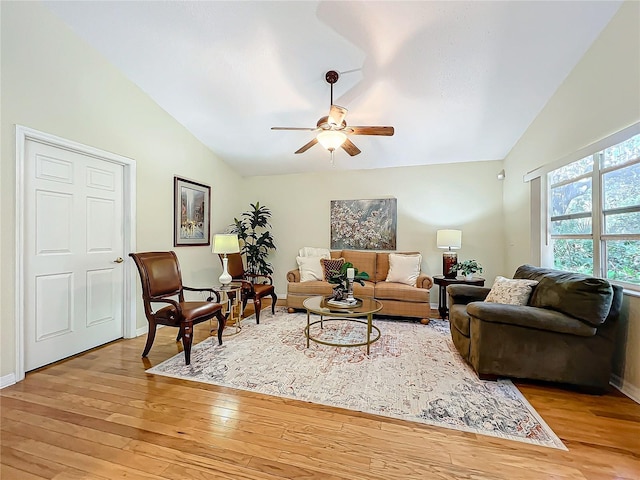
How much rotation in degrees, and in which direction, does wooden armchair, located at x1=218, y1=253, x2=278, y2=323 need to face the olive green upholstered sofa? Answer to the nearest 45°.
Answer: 0° — it already faces it

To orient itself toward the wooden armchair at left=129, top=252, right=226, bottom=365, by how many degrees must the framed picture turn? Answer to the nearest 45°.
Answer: approximately 45° to its right

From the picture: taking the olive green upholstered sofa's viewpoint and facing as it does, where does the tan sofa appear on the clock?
The tan sofa is roughly at 1 o'clock from the olive green upholstered sofa.

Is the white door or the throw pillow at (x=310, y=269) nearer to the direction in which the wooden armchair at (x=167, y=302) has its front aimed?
the throw pillow

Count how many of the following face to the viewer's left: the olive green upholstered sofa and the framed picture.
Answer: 1

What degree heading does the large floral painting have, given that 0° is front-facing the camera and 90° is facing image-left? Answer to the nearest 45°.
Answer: approximately 0°

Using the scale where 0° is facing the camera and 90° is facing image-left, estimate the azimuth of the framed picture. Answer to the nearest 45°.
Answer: approximately 315°

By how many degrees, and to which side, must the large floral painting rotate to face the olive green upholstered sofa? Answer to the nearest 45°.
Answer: approximately 45° to its left

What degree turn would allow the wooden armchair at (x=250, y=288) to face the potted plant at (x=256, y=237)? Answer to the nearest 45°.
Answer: approximately 135° to its left

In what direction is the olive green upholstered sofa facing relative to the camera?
to the viewer's left

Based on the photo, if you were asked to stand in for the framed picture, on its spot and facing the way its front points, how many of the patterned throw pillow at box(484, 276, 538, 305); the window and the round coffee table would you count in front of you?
3

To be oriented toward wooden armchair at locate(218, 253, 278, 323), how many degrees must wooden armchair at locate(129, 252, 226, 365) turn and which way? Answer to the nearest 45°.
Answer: approximately 90° to its left

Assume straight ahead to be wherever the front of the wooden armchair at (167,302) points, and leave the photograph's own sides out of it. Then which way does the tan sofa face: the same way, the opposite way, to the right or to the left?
to the right

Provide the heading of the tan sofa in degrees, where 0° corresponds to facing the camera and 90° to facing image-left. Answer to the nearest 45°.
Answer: approximately 0°
